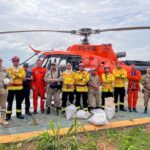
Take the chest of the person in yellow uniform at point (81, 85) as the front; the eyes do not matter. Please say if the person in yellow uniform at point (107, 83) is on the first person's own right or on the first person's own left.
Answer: on the first person's own left

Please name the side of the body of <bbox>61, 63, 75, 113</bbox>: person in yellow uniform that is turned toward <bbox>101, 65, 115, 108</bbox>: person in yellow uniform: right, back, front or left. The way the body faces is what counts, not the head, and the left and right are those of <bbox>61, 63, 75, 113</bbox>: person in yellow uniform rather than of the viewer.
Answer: left

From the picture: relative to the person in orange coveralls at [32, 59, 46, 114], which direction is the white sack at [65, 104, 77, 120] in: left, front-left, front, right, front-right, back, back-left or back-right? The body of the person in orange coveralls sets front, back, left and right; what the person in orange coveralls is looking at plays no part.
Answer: front-left

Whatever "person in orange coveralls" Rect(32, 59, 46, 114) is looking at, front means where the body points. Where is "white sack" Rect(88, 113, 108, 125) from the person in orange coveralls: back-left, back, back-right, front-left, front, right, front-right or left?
front-left

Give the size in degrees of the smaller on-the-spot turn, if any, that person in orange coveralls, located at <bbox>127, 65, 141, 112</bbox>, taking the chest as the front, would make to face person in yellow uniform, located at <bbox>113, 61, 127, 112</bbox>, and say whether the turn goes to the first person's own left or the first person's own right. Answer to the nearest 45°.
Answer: approximately 45° to the first person's own right

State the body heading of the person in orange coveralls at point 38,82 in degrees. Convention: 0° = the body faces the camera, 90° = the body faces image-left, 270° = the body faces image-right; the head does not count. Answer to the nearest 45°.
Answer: approximately 0°

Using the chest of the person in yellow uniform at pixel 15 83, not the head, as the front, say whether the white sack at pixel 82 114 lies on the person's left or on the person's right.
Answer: on the person's left
